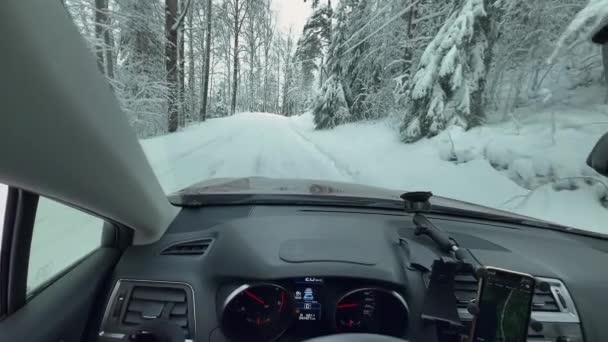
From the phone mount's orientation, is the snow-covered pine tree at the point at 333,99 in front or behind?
behind

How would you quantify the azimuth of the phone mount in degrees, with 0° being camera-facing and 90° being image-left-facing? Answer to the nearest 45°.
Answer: approximately 0°

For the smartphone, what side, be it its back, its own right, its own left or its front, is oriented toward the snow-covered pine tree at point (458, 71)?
back

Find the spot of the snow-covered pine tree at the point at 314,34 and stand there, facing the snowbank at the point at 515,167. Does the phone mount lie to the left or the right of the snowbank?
right

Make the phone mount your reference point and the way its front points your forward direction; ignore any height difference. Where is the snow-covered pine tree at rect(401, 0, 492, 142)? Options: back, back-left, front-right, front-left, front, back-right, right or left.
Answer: back

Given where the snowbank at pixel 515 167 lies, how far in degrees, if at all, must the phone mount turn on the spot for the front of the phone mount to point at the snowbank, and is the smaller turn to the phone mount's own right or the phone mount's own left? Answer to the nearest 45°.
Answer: approximately 180°

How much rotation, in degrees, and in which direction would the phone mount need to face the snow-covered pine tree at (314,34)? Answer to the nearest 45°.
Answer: approximately 135° to its right

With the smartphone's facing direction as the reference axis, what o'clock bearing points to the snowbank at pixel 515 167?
The snowbank is roughly at 6 o'clock from the smartphone.

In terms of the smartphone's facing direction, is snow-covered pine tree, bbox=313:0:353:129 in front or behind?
behind

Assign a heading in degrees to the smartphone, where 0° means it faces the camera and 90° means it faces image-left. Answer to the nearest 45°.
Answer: approximately 0°
